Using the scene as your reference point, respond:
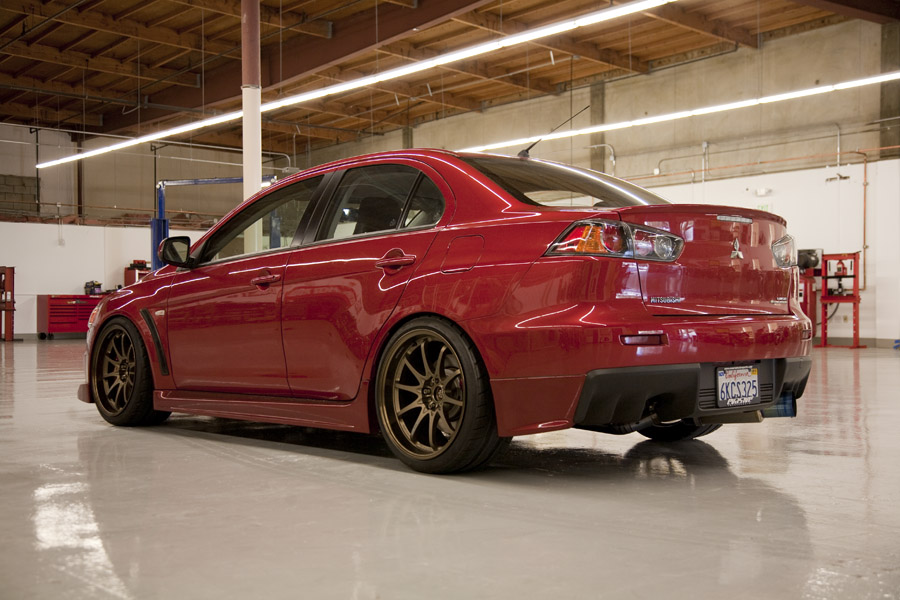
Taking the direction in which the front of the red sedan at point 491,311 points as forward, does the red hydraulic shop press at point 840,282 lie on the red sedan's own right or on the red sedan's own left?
on the red sedan's own right

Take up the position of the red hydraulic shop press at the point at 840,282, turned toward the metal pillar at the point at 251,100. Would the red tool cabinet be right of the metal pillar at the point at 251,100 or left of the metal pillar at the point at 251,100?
right

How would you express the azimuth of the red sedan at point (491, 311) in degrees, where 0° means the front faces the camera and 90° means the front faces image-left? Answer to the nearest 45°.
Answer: approximately 135°

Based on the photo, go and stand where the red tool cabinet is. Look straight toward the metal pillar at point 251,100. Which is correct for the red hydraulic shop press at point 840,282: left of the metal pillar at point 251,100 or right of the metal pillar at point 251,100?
left

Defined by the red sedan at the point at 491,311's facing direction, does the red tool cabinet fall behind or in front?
in front

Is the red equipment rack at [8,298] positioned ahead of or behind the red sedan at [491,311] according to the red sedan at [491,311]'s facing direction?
ahead

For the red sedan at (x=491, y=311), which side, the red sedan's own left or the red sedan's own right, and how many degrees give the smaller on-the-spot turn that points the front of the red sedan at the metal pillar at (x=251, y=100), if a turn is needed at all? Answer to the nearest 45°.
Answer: approximately 45° to the red sedan's own right

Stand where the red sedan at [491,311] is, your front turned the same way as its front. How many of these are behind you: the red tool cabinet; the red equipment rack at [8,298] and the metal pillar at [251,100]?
0

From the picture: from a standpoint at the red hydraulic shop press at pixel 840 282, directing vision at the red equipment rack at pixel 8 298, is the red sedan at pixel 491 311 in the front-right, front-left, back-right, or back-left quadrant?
front-left
